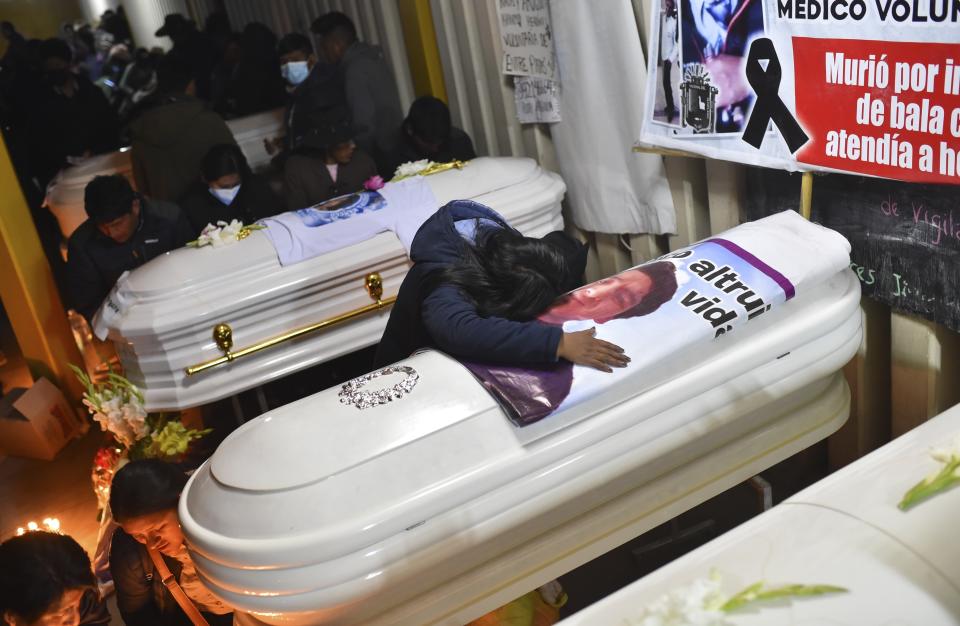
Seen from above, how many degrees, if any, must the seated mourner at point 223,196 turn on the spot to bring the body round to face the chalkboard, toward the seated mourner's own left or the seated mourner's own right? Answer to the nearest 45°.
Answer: approximately 45° to the seated mourner's own left

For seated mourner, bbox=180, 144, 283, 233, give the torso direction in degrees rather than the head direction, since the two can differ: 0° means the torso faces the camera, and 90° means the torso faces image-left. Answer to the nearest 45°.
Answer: approximately 0°

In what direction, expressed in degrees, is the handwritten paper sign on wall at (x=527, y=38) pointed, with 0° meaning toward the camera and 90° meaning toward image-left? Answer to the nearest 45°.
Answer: approximately 0°

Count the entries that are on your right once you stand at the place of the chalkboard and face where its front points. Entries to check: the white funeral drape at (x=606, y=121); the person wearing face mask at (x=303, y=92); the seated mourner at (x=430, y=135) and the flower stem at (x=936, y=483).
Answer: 3

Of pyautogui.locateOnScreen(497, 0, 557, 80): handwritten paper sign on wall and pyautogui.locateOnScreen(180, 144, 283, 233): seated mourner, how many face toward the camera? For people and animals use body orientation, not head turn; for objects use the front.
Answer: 2

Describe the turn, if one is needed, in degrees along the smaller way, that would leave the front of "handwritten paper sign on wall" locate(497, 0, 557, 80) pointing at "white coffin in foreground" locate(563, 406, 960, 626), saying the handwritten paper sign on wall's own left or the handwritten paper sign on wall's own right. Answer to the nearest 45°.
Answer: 0° — it already faces it

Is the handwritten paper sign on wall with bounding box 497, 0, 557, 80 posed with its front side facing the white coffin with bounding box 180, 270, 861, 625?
yes

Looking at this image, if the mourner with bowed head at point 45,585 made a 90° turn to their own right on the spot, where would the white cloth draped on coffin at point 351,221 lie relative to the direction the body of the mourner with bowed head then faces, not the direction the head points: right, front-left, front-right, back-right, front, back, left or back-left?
back
